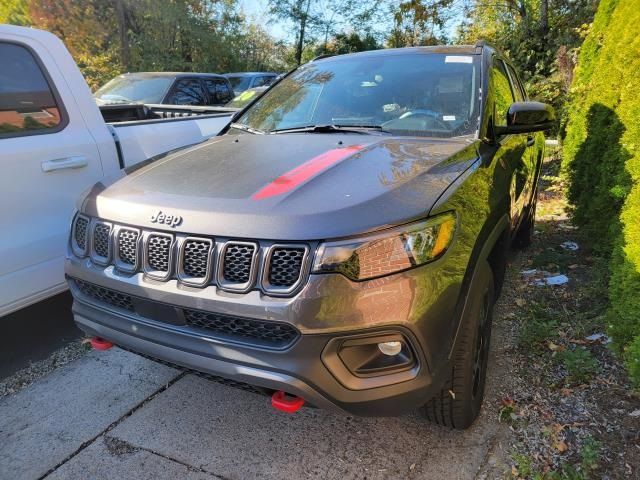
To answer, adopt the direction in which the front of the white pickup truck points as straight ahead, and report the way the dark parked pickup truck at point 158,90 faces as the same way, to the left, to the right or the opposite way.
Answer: the same way

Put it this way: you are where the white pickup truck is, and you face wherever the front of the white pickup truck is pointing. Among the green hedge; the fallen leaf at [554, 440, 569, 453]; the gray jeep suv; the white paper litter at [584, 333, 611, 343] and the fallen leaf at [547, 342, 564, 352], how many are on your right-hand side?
0

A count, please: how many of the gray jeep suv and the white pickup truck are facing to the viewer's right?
0

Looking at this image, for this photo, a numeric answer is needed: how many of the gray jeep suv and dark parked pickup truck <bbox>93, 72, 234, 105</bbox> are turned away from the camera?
0

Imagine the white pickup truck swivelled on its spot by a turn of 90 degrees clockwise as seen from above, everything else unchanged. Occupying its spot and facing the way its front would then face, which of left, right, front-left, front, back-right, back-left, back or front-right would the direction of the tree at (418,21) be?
right

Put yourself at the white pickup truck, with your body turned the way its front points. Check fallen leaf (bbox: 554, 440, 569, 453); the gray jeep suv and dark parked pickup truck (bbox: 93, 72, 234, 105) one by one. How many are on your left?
2

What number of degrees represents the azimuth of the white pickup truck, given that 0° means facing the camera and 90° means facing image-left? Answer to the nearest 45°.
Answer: approximately 45°

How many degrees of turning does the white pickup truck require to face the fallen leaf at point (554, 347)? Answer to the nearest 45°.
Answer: approximately 90° to its left

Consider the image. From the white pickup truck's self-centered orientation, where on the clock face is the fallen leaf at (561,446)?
The fallen leaf is roughly at 9 o'clock from the white pickup truck.

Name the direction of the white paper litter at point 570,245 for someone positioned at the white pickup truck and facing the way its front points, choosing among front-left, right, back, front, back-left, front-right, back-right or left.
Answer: back-left

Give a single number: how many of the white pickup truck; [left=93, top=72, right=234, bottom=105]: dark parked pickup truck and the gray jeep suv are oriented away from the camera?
0

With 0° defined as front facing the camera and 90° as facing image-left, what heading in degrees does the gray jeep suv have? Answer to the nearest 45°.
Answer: approximately 45°

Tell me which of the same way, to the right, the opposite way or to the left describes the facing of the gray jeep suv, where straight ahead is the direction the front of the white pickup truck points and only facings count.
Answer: the same way

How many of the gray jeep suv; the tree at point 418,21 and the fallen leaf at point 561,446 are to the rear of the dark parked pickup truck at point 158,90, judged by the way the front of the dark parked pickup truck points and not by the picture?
1

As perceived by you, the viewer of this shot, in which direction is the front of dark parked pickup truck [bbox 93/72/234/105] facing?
facing the viewer and to the left of the viewer

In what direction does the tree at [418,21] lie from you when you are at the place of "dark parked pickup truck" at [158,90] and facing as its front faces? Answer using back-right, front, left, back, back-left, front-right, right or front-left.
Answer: back

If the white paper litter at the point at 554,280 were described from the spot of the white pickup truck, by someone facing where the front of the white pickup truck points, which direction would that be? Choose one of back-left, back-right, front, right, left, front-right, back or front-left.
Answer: back-left

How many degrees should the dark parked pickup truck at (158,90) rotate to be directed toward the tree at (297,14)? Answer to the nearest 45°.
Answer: approximately 135° to its right

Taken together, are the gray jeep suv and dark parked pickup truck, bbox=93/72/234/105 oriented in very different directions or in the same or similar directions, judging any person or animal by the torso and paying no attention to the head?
same or similar directions

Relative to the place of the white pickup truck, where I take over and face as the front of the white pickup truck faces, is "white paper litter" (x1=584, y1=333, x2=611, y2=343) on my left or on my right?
on my left

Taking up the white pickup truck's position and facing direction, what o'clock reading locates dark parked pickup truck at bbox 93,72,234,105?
The dark parked pickup truck is roughly at 5 o'clock from the white pickup truck.
